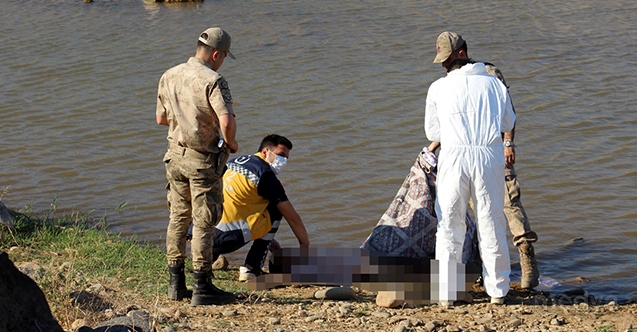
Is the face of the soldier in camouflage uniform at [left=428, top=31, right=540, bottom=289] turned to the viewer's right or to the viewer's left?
to the viewer's left

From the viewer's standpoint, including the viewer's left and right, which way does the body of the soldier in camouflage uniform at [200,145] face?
facing away from the viewer and to the right of the viewer

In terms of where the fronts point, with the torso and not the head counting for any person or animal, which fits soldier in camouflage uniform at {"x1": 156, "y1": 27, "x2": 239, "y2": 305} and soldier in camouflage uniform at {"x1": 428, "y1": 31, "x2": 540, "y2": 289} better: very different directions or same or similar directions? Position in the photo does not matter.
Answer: very different directions

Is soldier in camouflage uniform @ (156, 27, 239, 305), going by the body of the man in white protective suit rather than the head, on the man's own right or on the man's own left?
on the man's own left

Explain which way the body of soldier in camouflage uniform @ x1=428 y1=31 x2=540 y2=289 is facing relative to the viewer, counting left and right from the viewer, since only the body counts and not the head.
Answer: facing the viewer and to the left of the viewer

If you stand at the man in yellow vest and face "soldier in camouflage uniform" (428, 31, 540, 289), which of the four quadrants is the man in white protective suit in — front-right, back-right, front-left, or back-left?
front-right

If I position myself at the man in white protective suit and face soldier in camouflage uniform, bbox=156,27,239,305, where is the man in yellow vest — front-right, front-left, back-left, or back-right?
front-right

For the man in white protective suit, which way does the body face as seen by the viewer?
away from the camera

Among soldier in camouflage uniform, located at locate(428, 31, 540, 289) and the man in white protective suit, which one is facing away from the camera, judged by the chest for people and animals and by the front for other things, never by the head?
the man in white protective suit

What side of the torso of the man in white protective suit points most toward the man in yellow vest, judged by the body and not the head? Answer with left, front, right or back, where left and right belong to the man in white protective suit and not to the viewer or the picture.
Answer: left

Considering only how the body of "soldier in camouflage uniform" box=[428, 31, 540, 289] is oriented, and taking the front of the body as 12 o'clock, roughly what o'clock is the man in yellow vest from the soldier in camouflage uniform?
The man in yellow vest is roughly at 1 o'clock from the soldier in camouflage uniform.

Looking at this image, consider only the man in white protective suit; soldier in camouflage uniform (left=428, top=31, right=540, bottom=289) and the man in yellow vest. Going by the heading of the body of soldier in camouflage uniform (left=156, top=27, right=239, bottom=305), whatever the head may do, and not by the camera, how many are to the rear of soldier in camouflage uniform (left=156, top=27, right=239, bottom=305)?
0

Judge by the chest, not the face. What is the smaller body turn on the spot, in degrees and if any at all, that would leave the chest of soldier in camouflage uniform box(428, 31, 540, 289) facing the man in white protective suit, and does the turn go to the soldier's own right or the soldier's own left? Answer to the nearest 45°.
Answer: approximately 45° to the soldier's own left

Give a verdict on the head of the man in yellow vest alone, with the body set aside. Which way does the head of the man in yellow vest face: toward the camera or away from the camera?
toward the camera

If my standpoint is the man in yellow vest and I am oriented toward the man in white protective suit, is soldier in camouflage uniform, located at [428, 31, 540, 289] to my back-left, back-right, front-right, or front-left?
front-left

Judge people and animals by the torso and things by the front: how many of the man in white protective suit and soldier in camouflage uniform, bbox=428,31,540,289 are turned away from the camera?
1

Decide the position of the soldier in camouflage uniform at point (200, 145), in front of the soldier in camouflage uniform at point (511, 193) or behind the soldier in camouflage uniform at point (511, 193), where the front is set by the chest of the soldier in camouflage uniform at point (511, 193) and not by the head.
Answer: in front
